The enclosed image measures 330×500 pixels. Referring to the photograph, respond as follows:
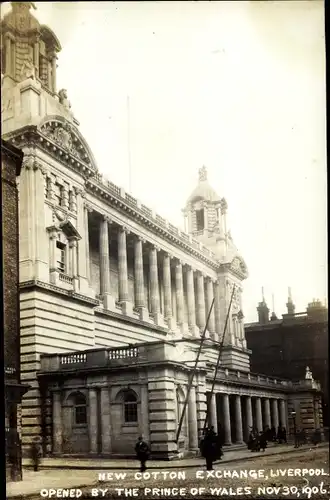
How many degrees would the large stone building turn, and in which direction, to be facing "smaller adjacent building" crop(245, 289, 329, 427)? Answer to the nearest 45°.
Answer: approximately 45° to its left

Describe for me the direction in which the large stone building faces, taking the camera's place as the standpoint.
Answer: facing the viewer and to the right of the viewer

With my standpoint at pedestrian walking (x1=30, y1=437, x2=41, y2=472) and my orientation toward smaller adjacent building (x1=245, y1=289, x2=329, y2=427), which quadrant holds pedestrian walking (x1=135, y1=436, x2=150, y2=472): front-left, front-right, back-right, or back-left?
front-right
